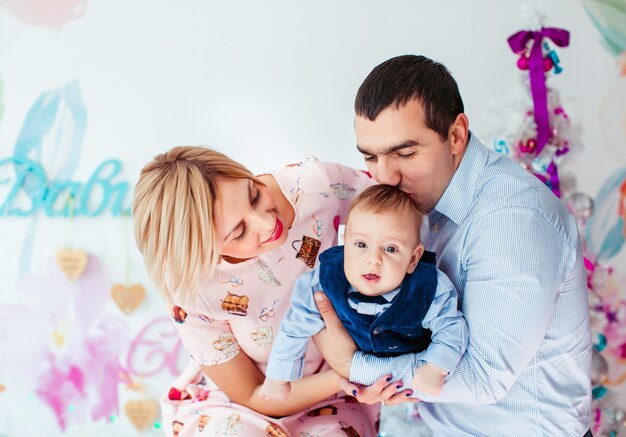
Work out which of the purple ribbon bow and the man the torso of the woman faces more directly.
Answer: the man

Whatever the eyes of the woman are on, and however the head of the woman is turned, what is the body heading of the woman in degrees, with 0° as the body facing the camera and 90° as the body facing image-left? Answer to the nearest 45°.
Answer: approximately 315°

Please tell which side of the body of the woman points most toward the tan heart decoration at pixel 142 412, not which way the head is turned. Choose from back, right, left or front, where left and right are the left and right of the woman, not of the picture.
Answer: back

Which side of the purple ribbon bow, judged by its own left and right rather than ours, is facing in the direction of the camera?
front

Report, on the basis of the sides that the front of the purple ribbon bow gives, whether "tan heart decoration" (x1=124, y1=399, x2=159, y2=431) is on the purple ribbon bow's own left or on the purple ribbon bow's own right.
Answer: on the purple ribbon bow's own right

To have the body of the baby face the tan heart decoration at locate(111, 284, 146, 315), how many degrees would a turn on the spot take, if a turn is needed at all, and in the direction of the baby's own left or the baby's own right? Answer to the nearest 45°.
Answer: approximately 135° to the baby's own right

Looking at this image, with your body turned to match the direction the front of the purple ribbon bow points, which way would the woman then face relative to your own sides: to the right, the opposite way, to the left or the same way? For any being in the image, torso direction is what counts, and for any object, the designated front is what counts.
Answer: to the left

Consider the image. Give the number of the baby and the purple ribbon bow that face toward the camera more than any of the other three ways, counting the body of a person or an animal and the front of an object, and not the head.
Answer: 2

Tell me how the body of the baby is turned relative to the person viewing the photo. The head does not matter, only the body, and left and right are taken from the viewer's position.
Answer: facing the viewer

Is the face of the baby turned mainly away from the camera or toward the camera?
toward the camera

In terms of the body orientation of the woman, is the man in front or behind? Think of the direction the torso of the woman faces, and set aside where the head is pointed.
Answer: in front

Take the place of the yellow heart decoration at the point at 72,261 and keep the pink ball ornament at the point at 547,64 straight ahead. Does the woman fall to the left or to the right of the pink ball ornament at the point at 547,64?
right

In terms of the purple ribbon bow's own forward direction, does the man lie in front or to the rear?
in front

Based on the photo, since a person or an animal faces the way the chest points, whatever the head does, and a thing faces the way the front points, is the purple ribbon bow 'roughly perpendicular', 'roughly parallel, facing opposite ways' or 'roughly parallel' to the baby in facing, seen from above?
roughly parallel
